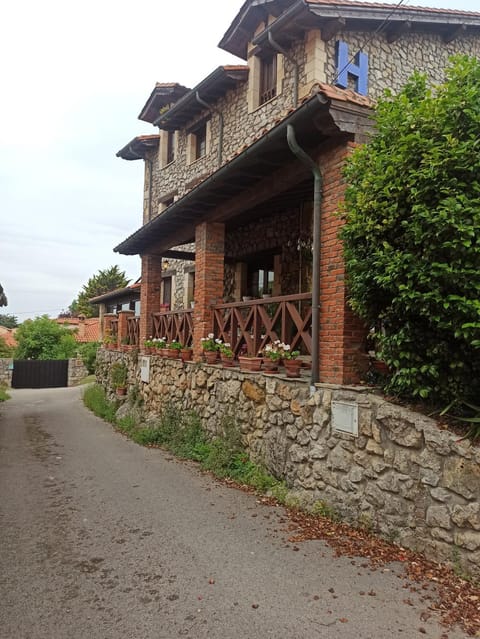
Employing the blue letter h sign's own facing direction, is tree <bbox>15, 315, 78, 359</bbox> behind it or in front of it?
behind

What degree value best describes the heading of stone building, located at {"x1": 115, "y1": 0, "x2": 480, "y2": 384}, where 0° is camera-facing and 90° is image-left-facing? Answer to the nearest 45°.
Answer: approximately 45°

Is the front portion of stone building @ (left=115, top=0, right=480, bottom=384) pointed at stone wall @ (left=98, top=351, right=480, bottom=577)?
yes

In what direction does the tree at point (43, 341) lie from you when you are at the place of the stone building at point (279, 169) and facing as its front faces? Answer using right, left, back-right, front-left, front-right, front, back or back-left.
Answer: right

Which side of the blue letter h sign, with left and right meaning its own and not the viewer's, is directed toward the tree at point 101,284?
back

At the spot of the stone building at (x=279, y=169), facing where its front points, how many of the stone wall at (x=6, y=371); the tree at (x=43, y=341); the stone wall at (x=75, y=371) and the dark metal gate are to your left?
0

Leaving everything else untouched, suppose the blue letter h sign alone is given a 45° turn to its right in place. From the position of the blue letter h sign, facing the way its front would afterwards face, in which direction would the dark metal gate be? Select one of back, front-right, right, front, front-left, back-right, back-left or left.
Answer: back-right

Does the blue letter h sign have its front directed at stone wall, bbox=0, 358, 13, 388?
no
